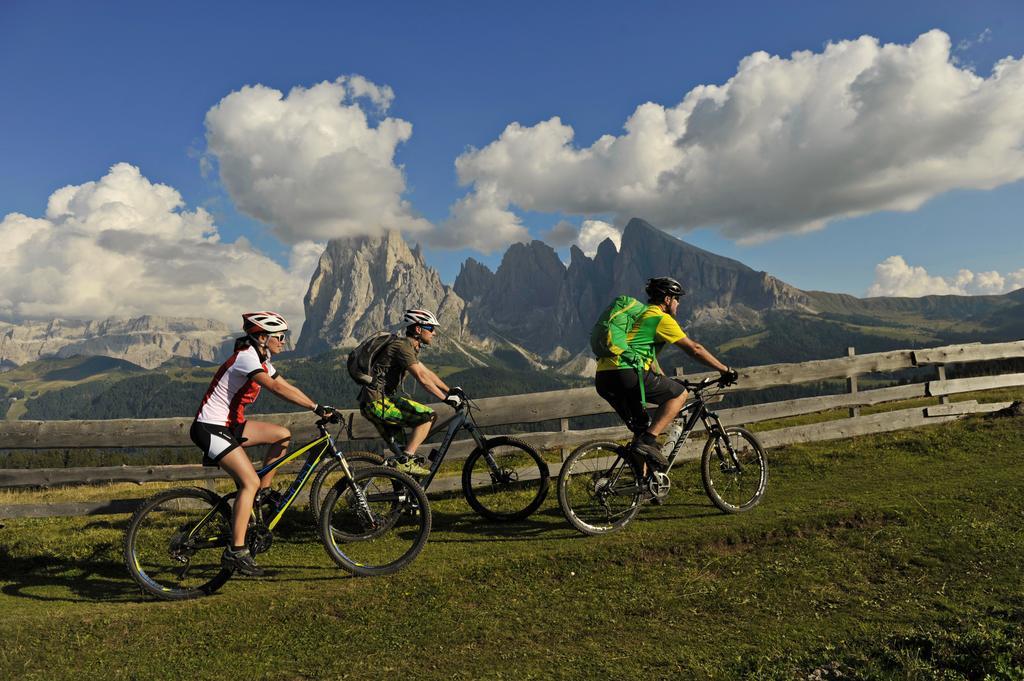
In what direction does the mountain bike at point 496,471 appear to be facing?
to the viewer's right

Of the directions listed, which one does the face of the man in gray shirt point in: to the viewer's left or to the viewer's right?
to the viewer's right

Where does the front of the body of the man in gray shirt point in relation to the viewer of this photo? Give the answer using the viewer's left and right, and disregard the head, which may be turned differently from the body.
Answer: facing to the right of the viewer

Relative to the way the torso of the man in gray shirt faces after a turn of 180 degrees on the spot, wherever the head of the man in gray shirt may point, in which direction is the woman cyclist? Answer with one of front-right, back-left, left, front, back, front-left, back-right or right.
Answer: front-left

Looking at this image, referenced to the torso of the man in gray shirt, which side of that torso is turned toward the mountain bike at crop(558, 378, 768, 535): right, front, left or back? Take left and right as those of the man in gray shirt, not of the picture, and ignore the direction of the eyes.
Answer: front

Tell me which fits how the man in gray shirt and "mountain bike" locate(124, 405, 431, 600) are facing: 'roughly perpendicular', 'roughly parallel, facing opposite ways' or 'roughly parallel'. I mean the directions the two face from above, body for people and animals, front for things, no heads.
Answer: roughly parallel

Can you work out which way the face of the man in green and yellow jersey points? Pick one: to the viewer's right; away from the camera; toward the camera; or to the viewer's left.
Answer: to the viewer's right

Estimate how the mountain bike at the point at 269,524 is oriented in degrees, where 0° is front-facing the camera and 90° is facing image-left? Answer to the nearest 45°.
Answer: approximately 270°

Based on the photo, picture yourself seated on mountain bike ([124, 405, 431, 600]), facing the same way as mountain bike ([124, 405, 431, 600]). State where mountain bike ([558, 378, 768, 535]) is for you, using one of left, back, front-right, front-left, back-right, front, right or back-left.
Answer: front

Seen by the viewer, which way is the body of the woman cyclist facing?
to the viewer's right

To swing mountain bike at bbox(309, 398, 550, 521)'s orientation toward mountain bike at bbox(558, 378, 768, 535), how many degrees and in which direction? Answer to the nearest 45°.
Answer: approximately 45° to its right

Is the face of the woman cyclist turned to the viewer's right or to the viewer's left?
to the viewer's right
